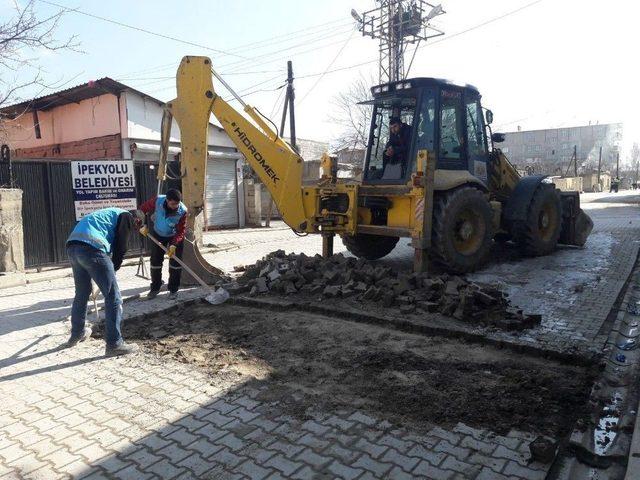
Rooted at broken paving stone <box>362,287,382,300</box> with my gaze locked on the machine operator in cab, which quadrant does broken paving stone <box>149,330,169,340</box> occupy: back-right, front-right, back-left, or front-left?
back-left

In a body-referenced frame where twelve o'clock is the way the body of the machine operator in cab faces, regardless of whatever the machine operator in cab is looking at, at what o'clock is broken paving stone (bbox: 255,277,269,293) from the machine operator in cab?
The broken paving stone is roughly at 12 o'clock from the machine operator in cab.

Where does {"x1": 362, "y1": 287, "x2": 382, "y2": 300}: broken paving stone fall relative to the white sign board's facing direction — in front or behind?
in front

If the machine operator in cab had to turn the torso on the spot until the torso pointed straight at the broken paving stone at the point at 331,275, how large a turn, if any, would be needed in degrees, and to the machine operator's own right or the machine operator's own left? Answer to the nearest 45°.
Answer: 0° — they already face it

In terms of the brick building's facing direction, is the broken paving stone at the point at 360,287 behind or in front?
in front

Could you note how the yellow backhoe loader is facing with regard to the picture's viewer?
facing away from the viewer and to the right of the viewer

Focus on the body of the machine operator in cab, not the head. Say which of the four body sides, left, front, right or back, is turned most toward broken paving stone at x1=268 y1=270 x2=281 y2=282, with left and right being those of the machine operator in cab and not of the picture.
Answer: front

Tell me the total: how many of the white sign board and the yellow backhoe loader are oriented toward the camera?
1

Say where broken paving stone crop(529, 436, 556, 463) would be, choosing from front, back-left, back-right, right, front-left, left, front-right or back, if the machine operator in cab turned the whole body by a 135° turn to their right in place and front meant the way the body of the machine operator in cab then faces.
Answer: back

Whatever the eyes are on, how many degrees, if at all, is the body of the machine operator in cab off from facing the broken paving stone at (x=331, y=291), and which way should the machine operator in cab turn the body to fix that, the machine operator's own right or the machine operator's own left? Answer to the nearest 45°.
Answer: approximately 45° to the machine operator's own left

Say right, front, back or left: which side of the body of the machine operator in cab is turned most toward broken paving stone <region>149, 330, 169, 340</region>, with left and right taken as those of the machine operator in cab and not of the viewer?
front

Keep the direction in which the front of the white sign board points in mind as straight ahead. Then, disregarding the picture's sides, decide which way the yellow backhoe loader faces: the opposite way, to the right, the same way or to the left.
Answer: to the left

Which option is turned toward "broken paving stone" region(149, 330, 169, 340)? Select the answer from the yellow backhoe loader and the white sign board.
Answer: the white sign board
